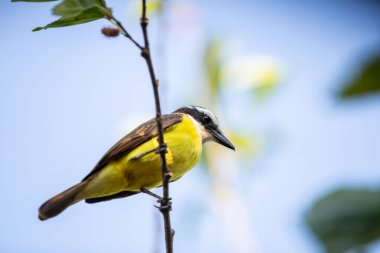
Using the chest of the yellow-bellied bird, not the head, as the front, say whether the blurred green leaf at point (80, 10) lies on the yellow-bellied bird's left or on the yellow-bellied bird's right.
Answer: on the yellow-bellied bird's right

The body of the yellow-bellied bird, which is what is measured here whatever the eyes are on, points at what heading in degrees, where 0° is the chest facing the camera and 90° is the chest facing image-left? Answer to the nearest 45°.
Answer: approximately 270°
